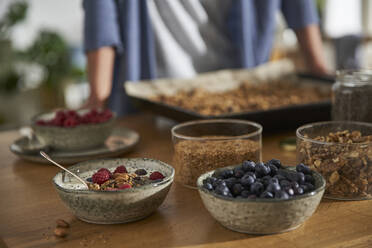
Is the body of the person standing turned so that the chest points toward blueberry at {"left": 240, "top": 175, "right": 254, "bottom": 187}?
yes

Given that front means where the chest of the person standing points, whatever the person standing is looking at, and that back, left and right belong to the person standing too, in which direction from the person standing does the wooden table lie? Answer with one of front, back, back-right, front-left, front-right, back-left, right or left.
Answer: front

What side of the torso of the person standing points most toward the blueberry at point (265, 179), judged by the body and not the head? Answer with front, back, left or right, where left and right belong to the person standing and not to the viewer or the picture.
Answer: front

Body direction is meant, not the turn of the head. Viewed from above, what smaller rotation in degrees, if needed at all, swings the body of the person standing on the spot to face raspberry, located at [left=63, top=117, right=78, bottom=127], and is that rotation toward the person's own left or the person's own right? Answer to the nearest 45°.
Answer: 0° — they already face it

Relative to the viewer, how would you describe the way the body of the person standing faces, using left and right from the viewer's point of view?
facing the viewer

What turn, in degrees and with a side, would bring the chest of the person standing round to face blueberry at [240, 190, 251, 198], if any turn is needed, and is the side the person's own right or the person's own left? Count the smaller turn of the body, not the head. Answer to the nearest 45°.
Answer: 0° — they already face it

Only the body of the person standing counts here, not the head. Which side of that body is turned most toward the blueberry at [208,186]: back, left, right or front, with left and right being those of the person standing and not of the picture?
front

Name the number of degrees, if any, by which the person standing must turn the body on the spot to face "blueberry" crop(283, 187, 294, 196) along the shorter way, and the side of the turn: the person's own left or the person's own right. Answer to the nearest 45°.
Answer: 0° — they already face it

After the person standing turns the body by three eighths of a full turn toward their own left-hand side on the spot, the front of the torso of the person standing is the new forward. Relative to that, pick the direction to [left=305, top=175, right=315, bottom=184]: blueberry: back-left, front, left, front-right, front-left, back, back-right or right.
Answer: back-right

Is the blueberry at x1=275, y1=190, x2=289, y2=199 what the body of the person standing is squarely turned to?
yes

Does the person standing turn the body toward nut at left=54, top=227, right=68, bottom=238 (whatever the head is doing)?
yes

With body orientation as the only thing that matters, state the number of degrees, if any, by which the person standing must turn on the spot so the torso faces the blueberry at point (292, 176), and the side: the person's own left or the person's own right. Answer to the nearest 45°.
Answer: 0° — they already face it

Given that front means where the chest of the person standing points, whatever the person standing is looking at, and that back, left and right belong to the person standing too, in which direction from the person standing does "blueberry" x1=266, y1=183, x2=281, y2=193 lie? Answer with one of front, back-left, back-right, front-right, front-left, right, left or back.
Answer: front

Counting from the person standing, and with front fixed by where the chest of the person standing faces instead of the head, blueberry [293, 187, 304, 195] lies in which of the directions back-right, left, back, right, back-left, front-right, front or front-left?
front

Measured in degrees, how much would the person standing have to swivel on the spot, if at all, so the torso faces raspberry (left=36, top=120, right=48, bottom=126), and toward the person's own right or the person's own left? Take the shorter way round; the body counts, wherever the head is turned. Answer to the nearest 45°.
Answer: approximately 45° to the person's own right

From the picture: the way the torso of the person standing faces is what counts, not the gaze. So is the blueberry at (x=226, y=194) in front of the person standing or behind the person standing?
in front

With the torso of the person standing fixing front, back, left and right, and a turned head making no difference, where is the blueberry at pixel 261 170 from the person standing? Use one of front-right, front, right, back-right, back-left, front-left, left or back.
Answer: front

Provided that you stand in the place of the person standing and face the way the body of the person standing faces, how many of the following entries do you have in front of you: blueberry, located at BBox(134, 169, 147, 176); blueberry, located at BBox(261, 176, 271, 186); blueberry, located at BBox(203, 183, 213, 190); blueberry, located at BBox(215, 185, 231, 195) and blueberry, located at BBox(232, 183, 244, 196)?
5

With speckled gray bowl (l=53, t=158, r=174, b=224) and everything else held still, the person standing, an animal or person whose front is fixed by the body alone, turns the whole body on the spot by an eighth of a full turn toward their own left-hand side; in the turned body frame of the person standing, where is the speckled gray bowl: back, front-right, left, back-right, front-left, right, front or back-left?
front-right

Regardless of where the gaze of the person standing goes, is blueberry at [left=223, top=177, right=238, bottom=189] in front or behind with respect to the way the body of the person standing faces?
in front

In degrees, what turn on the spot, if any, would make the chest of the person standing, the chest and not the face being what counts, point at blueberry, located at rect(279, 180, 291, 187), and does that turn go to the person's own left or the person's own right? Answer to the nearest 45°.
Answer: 0° — they already face it
